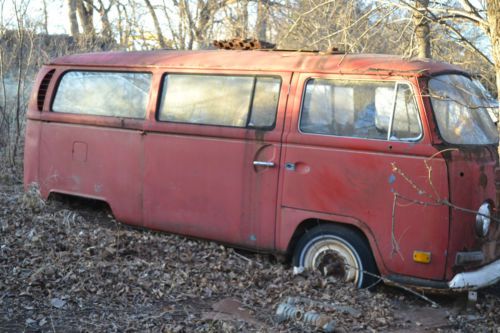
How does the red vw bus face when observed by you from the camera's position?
facing the viewer and to the right of the viewer
